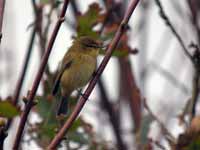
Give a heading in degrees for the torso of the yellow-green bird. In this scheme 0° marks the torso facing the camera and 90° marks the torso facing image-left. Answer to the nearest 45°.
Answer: approximately 315°
